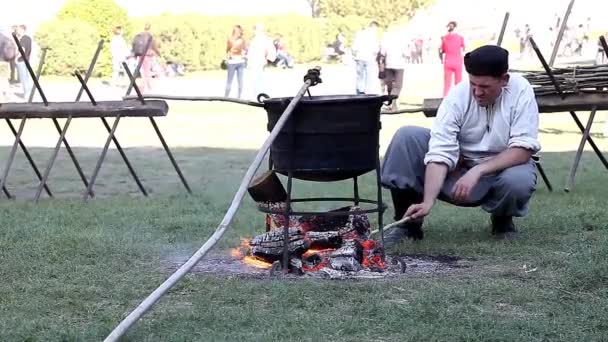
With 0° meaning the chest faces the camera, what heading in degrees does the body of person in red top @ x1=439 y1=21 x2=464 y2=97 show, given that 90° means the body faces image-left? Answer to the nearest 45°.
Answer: approximately 0°

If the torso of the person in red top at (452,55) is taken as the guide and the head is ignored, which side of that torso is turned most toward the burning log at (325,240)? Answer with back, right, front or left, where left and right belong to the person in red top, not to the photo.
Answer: front

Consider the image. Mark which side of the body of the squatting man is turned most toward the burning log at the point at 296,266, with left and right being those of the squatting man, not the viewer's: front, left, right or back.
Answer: front

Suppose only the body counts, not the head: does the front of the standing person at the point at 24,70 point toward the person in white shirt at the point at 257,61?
no

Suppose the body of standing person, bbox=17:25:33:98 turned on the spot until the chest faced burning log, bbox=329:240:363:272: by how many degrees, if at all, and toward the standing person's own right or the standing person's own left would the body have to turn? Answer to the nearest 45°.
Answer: approximately 90° to the standing person's own left

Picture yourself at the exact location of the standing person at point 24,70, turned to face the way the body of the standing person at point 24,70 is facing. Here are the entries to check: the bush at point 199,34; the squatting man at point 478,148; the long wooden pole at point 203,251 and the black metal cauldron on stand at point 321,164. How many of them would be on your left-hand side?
3

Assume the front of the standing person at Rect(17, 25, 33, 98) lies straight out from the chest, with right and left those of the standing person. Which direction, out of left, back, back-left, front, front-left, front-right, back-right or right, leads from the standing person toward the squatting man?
left

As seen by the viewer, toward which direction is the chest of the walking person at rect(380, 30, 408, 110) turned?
away from the camera

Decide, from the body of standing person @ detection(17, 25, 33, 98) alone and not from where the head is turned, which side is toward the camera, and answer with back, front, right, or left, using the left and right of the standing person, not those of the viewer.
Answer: left

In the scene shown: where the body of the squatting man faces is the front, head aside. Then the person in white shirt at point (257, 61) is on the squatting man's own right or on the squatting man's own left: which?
on the squatting man's own right

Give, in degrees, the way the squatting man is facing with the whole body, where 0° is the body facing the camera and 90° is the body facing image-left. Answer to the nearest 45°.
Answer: approximately 45°

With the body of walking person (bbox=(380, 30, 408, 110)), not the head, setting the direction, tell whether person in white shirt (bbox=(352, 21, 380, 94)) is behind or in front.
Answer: in front

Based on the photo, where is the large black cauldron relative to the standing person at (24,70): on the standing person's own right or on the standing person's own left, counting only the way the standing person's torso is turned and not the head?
on the standing person's own left

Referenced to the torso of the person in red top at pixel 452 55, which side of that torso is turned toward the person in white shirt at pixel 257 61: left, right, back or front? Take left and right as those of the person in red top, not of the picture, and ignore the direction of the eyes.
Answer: right

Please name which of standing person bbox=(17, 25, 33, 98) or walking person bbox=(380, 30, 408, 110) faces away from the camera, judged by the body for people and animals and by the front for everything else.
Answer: walking person bbox=(380, 30, 408, 110)

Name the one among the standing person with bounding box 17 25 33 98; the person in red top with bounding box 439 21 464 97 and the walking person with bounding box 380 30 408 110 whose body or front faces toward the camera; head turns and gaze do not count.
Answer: the person in red top

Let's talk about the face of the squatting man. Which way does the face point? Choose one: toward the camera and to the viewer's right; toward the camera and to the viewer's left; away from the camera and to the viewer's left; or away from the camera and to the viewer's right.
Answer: toward the camera and to the viewer's left
